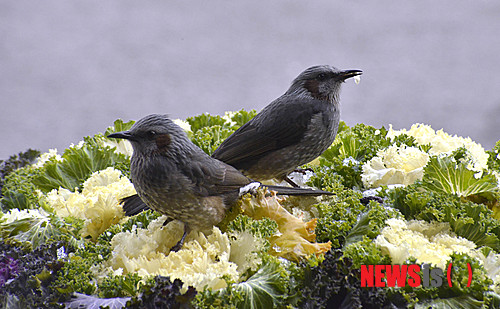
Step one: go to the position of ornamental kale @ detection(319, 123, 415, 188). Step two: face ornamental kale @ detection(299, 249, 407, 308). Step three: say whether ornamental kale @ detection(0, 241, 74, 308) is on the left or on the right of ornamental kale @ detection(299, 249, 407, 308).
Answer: right

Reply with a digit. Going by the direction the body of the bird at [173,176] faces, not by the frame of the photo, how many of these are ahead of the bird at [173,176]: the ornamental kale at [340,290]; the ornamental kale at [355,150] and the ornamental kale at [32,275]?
1

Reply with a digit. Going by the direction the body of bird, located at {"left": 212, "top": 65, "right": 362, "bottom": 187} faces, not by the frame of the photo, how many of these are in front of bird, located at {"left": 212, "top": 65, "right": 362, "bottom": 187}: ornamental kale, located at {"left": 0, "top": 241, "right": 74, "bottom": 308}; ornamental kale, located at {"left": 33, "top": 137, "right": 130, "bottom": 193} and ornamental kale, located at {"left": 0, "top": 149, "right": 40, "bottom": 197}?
0

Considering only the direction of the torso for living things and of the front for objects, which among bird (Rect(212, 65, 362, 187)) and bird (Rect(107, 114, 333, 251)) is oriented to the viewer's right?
bird (Rect(212, 65, 362, 187))

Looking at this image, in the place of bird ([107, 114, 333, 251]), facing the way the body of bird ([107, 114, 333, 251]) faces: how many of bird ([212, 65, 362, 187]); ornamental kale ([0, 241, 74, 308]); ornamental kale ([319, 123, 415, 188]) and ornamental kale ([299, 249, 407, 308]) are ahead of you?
1

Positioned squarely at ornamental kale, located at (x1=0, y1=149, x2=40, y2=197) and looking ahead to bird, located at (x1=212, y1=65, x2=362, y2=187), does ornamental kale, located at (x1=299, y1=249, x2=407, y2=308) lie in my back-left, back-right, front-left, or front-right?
front-right

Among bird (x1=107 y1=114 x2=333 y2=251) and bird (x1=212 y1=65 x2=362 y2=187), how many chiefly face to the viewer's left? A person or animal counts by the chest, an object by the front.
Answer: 1

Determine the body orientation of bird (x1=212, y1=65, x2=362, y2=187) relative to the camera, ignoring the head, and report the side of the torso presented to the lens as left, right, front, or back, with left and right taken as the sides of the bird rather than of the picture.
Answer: right

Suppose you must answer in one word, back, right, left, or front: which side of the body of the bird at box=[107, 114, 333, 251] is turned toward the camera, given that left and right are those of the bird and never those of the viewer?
left

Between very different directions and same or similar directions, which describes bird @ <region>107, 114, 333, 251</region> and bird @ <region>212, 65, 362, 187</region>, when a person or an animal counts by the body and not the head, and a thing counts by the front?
very different directions

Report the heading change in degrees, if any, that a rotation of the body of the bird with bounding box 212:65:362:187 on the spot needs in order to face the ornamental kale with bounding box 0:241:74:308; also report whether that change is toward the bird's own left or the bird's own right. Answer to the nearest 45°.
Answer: approximately 135° to the bird's own right

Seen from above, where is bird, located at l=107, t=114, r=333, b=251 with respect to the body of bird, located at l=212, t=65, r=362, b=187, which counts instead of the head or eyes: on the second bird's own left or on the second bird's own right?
on the second bird's own right

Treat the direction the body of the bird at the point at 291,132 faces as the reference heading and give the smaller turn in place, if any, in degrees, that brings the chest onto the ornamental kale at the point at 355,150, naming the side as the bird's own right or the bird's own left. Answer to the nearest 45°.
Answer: approximately 45° to the bird's own left

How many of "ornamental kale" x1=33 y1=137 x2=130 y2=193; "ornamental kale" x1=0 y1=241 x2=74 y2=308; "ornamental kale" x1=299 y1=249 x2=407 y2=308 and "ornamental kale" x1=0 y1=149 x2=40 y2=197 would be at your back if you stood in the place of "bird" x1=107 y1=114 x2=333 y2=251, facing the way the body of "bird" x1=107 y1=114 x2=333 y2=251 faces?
1
